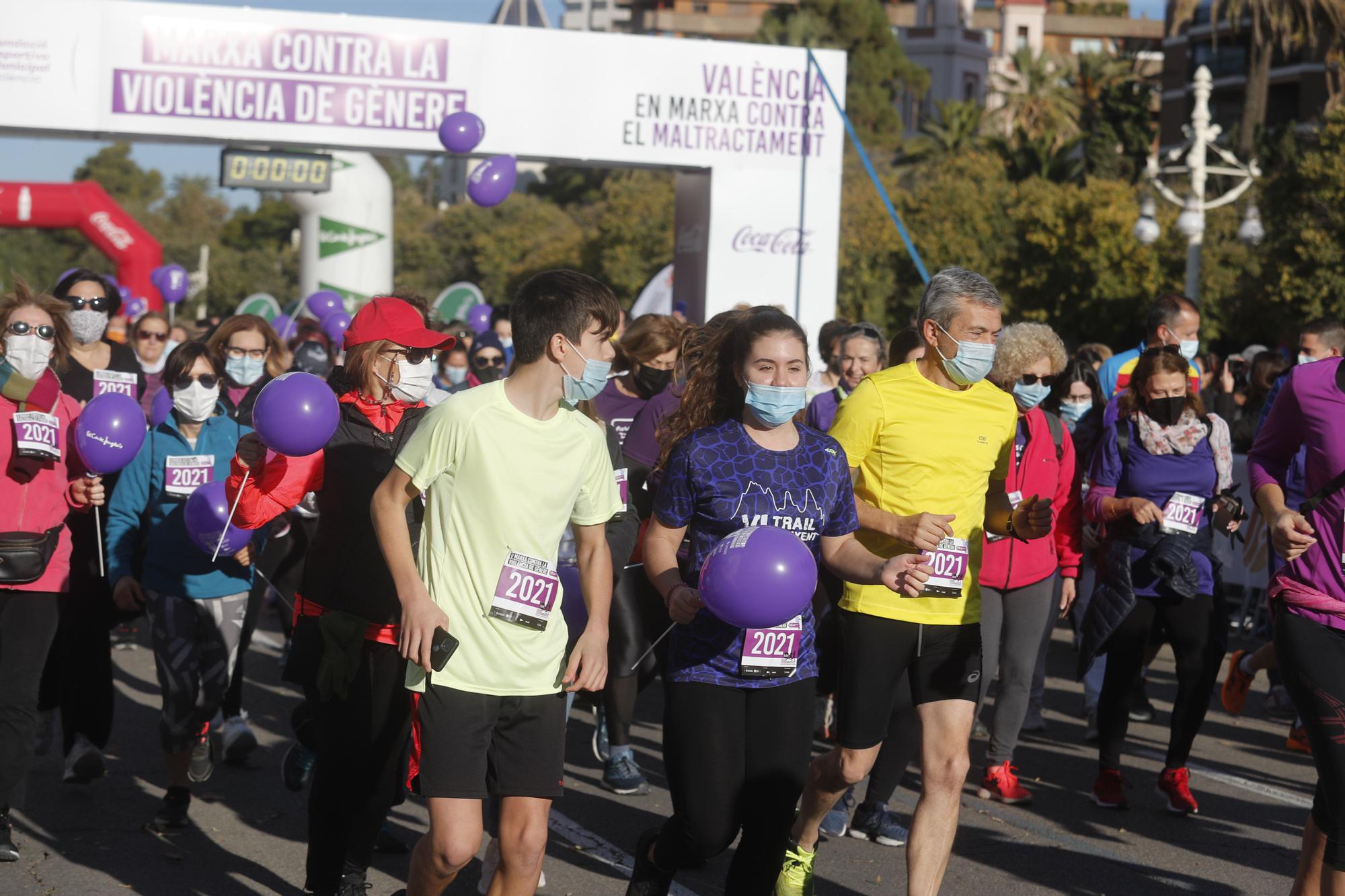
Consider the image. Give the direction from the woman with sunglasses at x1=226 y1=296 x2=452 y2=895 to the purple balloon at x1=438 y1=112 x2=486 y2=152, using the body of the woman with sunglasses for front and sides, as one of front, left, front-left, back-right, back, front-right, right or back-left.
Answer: back-left

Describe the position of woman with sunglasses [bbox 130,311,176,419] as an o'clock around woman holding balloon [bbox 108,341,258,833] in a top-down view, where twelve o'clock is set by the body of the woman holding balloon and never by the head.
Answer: The woman with sunglasses is roughly at 6 o'clock from the woman holding balloon.

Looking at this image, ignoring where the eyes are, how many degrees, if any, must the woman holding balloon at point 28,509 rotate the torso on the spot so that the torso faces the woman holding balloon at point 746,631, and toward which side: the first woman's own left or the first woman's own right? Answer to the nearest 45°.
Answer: approximately 45° to the first woman's own left

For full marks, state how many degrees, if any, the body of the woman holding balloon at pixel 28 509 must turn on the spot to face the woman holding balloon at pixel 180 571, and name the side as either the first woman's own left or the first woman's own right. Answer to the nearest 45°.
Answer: approximately 135° to the first woman's own left

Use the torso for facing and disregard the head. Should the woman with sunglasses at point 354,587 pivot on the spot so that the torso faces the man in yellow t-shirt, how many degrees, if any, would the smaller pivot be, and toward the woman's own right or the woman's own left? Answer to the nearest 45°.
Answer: approximately 45° to the woman's own left

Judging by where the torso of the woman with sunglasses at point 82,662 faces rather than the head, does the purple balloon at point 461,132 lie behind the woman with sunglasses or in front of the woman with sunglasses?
behind

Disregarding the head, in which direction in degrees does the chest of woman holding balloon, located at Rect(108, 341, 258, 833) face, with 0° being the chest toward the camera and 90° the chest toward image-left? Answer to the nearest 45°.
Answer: approximately 0°
